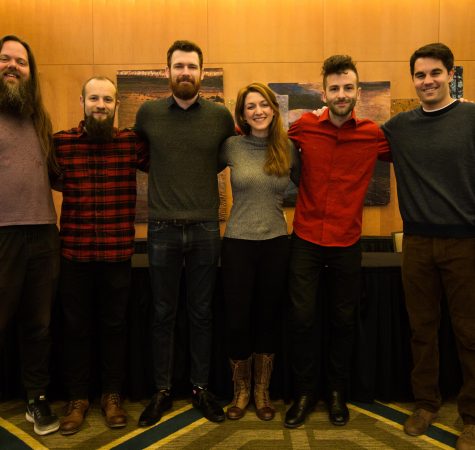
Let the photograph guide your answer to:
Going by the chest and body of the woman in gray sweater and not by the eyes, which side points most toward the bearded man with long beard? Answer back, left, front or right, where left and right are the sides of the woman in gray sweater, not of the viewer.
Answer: right

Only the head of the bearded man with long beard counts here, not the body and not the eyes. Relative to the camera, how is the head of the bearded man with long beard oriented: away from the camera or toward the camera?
toward the camera

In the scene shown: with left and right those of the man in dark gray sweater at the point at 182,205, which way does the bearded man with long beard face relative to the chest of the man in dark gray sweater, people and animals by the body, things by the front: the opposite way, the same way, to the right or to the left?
the same way

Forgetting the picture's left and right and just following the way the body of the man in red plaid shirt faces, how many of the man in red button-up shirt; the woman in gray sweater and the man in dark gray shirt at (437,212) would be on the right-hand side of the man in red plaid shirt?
0

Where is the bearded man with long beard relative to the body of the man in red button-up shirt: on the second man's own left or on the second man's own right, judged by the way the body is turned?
on the second man's own right

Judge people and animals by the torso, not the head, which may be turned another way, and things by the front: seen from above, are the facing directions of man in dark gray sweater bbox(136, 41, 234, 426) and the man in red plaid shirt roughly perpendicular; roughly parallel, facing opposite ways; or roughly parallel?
roughly parallel

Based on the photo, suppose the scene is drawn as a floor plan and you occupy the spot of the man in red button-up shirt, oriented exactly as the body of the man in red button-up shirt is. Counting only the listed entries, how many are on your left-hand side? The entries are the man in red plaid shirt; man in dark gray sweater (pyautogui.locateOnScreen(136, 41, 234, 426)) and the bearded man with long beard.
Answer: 0

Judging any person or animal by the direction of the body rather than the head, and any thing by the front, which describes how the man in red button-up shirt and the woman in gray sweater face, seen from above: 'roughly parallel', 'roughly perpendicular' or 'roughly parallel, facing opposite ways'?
roughly parallel

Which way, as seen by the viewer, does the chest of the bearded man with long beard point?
toward the camera

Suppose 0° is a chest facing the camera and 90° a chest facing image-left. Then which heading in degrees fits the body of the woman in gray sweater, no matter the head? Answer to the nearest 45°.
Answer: approximately 0°

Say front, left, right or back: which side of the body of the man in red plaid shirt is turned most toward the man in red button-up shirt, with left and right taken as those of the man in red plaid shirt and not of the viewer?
left

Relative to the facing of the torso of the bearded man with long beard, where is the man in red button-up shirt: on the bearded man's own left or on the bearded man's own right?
on the bearded man's own left

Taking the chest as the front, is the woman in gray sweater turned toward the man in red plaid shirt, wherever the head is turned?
no

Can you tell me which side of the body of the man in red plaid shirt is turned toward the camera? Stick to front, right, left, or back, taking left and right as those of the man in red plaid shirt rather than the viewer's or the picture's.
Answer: front

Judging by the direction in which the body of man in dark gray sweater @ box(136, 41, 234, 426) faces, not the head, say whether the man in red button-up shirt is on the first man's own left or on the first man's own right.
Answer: on the first man's own left

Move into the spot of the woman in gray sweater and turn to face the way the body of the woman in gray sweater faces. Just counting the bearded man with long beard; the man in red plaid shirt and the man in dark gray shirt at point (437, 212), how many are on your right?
2
